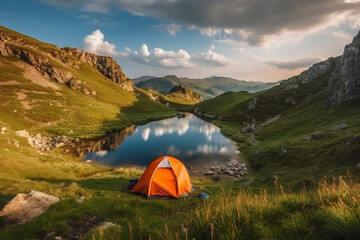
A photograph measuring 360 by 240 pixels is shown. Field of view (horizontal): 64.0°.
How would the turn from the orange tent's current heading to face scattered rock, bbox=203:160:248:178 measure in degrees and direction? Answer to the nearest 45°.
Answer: approximately 135° to its left

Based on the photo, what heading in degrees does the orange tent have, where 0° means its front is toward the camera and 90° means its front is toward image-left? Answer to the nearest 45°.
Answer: approximately 0°
